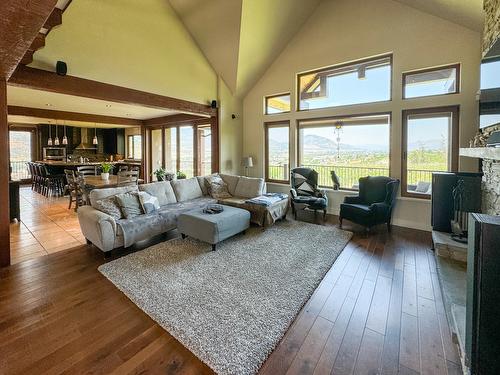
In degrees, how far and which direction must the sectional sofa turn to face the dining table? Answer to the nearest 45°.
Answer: approximately 180°

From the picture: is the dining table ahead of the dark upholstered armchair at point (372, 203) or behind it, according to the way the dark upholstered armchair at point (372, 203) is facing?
ahead

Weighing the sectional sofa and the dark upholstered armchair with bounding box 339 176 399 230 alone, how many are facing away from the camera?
0

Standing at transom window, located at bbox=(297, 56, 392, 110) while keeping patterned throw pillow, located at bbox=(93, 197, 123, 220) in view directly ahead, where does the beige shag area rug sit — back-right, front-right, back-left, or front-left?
front-left

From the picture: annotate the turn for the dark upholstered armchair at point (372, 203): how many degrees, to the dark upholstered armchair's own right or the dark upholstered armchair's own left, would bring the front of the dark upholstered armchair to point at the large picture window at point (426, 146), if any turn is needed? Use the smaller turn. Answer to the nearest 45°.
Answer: approximately 180°

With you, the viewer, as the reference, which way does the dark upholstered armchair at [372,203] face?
facing the viewer and to the left of the viewer

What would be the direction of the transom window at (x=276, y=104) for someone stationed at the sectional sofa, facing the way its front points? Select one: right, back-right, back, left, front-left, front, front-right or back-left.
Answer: left

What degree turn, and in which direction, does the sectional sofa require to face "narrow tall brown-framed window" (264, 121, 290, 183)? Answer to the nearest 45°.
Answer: approximately 90° to its left

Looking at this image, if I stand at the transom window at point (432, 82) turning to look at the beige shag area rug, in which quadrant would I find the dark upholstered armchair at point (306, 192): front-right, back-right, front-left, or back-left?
front-right

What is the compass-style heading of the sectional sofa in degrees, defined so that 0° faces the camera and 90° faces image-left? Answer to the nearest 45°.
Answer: approximately 315°

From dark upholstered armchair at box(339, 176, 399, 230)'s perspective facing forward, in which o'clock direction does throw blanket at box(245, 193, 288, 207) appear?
The throw blanket is roughly at 1 o'clock from the dark upholstered armchair.
